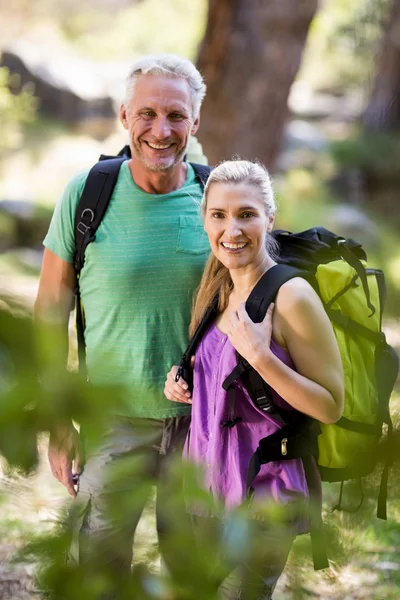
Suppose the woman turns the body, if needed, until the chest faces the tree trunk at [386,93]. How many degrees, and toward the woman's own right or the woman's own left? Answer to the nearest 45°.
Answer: approximately 135° to the woman's own right

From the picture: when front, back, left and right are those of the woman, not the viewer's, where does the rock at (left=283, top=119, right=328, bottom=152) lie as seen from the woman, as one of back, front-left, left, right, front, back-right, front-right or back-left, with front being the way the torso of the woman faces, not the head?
back-right

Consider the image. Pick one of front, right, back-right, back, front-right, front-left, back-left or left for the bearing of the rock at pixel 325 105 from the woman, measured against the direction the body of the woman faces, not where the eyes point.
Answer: back-right

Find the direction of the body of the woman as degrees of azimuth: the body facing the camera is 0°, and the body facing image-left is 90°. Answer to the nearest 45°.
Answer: approximately 45°

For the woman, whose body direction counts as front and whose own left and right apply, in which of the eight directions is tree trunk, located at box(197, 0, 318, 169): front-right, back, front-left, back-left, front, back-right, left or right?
back-right
